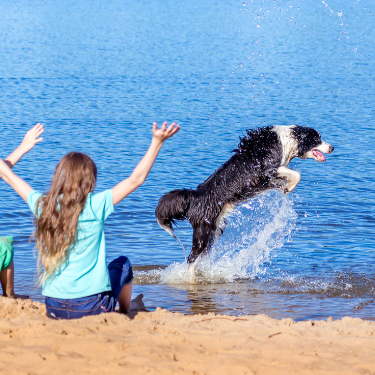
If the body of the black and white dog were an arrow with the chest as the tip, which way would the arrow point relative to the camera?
to the viewer's right

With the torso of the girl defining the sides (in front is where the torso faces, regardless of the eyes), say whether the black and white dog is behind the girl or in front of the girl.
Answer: in front

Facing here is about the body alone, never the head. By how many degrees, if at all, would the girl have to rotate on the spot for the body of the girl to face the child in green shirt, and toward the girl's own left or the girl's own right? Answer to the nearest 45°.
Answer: approximately 90° to the girl's own left

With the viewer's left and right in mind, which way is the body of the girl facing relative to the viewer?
facing away from the viewer and to the right of the viewer

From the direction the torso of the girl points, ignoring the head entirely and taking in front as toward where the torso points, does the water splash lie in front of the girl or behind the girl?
in front

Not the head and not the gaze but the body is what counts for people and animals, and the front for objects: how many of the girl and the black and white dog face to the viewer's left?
0

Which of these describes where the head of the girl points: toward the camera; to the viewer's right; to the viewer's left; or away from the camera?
away from the camera
